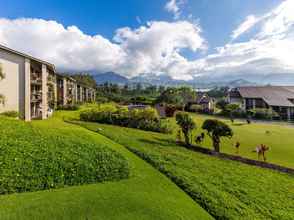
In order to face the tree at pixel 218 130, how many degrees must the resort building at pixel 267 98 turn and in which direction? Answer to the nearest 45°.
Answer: approximately 45° to its left

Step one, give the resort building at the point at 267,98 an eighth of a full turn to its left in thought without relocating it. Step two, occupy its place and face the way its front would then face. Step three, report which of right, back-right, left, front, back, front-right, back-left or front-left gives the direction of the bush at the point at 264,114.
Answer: front

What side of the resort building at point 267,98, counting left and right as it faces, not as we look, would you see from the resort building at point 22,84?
front

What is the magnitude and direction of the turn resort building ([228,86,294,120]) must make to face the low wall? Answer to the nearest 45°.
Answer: approximately 45° to its left

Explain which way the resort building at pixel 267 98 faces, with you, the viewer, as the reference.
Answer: facing the viewer and to the left of the viewer
